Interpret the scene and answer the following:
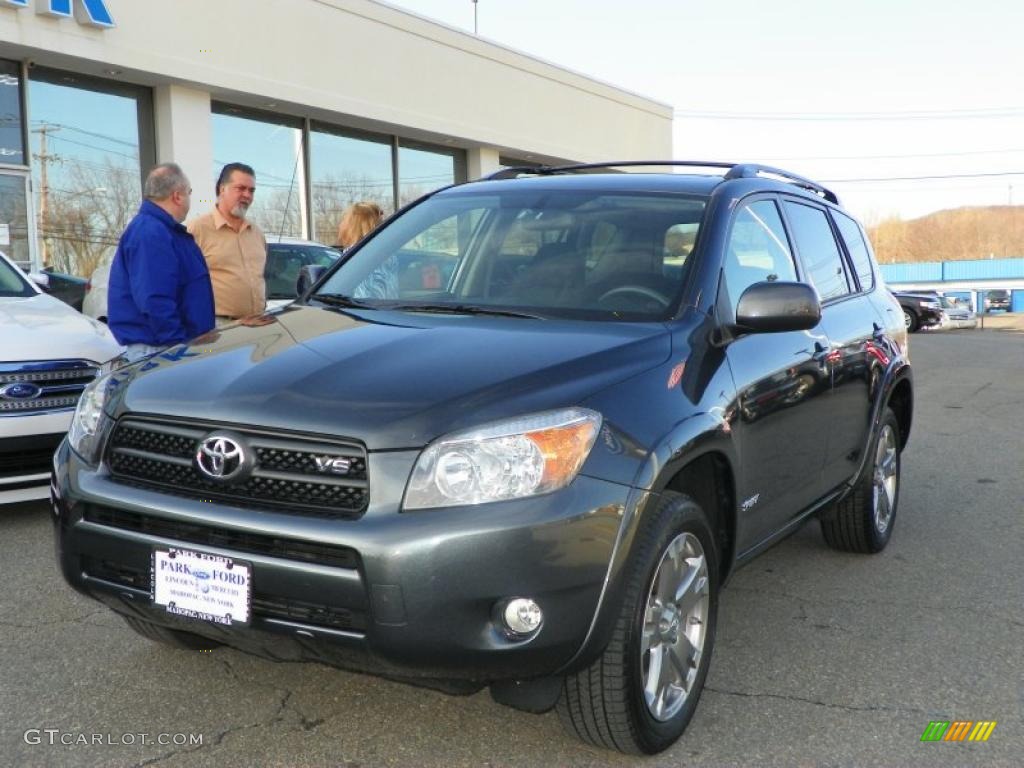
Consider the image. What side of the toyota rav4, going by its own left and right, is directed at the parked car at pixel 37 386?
right

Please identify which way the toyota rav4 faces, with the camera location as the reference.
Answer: facing the viewer and to the left of the viewer

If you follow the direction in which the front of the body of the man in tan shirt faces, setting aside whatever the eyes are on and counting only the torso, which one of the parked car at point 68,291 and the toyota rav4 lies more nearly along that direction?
the toyota rav4

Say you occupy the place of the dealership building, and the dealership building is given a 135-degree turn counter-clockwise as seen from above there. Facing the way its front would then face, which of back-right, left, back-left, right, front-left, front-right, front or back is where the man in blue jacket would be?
back

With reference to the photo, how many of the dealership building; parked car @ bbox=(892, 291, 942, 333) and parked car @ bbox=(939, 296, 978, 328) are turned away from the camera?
0

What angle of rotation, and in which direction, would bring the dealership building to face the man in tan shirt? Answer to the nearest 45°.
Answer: approximately 45° to its right

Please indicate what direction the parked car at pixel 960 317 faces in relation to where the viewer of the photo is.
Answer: facing the viewer and to the right of the viewer

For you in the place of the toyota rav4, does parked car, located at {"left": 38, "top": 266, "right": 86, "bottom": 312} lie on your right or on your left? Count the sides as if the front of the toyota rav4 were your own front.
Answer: on your right

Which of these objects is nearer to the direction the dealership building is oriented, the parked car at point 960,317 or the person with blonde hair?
the person with blonde hair
